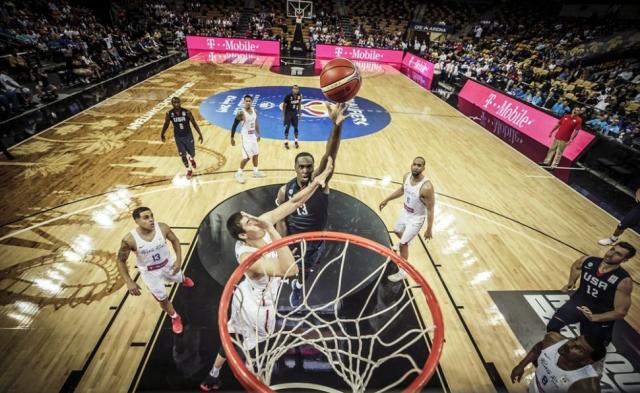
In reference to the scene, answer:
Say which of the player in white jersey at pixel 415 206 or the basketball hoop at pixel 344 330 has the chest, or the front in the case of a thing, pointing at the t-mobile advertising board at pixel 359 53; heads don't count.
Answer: the basketball hoop

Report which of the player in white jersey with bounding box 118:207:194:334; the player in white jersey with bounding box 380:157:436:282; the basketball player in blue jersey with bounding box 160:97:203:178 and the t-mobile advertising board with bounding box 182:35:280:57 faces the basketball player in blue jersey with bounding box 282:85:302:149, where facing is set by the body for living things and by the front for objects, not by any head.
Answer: the t-mobile advertising board

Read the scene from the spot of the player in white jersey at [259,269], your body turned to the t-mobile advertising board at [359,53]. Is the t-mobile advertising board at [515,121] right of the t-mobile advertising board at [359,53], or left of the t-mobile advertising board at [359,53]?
right

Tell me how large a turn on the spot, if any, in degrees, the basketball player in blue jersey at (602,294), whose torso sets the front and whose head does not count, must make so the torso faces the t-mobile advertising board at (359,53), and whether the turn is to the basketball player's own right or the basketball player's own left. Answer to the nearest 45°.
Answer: approximately 90° to the basketball player's own right
